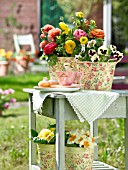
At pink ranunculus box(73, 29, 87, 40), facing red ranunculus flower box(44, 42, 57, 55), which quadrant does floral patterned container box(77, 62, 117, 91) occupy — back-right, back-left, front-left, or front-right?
back-left

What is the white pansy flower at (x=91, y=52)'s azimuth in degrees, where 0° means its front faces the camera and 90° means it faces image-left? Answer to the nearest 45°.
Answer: approximately 0°

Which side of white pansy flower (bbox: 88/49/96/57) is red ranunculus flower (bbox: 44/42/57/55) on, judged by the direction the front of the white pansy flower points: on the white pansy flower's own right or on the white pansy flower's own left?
on the white pansy flower's own right

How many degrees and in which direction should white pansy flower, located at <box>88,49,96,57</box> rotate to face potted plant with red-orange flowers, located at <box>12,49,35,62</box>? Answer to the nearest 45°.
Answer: approximately 180°
